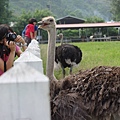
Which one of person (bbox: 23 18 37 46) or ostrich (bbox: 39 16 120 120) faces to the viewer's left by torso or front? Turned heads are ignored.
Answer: the ostrich

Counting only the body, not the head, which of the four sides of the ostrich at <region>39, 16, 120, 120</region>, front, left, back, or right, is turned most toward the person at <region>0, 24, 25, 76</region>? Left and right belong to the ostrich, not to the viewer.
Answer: front

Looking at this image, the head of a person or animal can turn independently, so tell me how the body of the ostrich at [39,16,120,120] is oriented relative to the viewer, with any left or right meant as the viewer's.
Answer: facing to the left of the viewer

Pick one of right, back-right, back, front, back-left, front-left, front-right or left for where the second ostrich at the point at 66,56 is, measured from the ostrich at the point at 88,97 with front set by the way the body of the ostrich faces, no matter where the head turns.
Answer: right

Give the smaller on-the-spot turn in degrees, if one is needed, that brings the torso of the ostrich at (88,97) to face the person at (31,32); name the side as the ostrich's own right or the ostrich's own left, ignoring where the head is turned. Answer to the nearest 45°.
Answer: approximately 90° to the ostrich's own right

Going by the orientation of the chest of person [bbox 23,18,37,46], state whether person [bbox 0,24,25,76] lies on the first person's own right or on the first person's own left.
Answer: on the first person's own right
